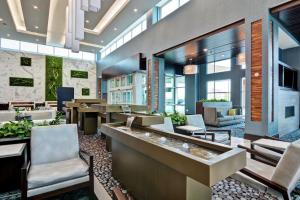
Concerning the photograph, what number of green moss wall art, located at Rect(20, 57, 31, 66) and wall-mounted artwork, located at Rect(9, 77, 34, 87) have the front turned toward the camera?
2

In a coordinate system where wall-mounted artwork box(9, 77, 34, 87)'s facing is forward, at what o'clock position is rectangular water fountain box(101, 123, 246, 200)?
The rectangular water fountain is roughly at 12 o'clock from the wall-mounted artwork.

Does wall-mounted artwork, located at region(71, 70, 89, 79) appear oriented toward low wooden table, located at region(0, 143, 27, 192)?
yes

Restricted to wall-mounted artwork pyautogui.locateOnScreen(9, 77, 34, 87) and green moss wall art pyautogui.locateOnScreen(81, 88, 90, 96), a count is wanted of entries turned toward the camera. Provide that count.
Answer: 2

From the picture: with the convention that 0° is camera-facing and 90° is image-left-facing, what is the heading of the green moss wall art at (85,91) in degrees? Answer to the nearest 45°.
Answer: approximately 0°

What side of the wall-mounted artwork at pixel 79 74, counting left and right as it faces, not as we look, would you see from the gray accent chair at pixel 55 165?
front

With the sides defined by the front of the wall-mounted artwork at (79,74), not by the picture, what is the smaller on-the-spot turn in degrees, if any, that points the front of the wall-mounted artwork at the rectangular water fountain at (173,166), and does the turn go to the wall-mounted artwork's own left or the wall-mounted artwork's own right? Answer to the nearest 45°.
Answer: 0° — it already faces it

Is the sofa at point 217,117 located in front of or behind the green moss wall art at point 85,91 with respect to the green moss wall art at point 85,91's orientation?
in front

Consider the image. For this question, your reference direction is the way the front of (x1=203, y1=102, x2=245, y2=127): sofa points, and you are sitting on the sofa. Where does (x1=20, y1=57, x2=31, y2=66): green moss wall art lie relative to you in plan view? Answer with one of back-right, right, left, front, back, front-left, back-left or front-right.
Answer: back-right

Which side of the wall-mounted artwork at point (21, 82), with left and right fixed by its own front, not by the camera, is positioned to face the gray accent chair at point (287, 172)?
front
